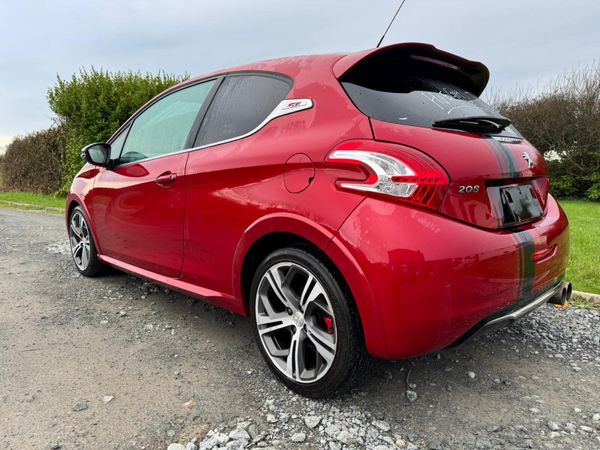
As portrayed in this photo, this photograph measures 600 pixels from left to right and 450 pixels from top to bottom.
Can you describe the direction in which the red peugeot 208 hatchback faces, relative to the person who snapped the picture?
facing away from the viewer and to the left of the viewer

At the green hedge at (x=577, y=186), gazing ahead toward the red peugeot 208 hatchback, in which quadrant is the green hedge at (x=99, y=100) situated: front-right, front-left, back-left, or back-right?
front-right

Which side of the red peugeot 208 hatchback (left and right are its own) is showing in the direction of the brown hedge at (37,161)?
front

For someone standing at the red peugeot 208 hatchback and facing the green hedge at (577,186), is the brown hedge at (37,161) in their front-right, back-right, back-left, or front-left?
front-left

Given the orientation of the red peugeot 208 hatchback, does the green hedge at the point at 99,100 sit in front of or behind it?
in front

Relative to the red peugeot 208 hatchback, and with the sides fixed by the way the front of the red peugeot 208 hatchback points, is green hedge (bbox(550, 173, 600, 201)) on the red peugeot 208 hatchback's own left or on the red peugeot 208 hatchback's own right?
on the red peugeot 208 hatchback's own right
